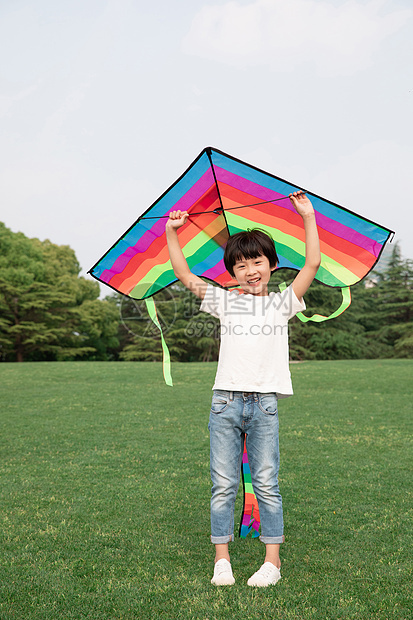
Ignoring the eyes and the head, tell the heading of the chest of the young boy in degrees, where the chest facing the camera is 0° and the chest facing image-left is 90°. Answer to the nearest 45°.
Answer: approximately 0°

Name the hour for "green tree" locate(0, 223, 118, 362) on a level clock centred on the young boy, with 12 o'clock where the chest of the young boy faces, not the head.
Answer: The green tree is roughly at 5 o'clock from the young boy.

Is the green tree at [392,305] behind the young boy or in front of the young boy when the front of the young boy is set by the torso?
behind
